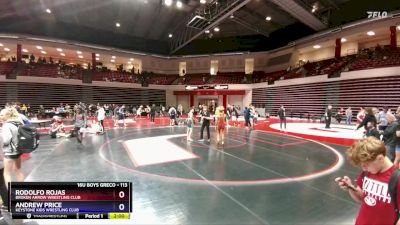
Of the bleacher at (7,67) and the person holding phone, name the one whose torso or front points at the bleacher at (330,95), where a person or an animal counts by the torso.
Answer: the bleacher at (7,67)

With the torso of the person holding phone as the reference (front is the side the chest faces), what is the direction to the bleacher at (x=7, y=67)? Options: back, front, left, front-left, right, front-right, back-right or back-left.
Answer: front-right

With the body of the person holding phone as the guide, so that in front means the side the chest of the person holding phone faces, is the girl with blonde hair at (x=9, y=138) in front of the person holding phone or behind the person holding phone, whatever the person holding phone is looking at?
in front

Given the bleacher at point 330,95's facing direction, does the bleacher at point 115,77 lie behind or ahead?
ahead

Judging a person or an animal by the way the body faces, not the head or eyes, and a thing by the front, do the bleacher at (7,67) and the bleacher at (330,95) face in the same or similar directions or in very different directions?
very different directions

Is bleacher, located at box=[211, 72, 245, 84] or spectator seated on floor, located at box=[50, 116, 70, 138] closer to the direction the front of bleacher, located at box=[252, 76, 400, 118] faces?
the spectator seated on floor

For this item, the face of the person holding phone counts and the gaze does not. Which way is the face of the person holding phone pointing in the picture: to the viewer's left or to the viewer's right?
to the viewer's left

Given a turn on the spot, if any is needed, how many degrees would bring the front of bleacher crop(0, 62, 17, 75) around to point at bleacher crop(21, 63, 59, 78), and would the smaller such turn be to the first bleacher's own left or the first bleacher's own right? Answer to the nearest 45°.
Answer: approximately 45° to the first bleacher's own left

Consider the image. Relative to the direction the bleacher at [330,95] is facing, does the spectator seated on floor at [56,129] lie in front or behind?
in front

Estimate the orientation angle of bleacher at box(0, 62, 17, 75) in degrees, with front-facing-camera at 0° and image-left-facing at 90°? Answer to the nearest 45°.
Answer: approximately 315°

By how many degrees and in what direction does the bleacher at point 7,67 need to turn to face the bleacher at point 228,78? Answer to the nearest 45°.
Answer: approximately 45° to its left

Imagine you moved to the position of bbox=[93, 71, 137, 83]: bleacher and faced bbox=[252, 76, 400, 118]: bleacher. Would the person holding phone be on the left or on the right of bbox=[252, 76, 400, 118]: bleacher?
right
